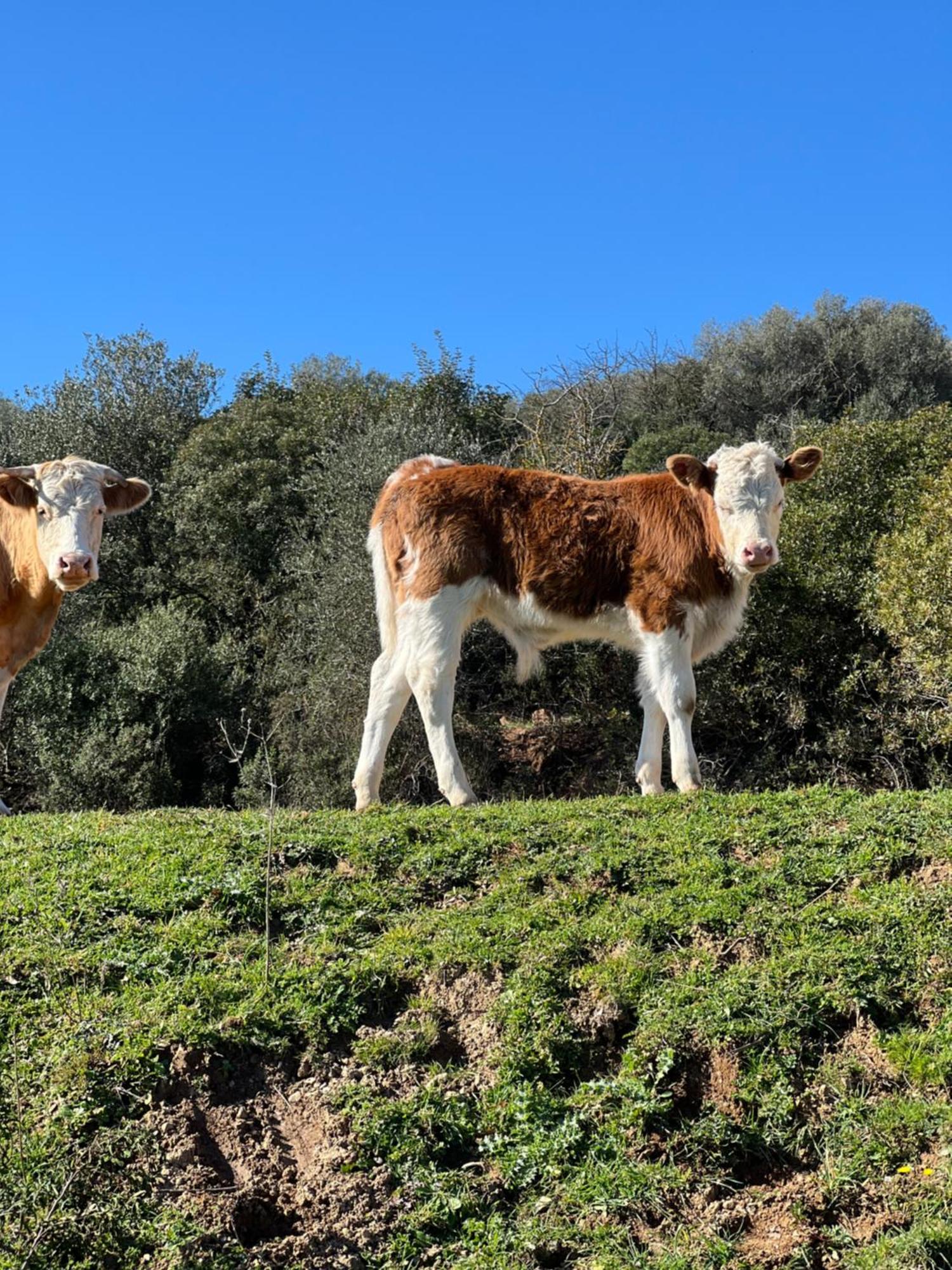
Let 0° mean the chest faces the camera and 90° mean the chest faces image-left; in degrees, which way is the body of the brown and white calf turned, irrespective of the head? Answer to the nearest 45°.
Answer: approximately 270°

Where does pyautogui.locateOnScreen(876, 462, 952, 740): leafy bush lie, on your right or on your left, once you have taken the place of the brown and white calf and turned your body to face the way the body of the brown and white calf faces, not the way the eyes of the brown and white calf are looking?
on your left

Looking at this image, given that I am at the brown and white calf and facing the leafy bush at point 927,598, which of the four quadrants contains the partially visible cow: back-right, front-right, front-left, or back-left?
back-left

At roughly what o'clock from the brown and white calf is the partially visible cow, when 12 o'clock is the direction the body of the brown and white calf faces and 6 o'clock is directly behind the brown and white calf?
The partially visible cow is roughly at 6 o'clock from the brown and white calf.

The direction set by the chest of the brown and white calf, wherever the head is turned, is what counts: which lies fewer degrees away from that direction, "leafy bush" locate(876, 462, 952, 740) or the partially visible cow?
the leafy bush
